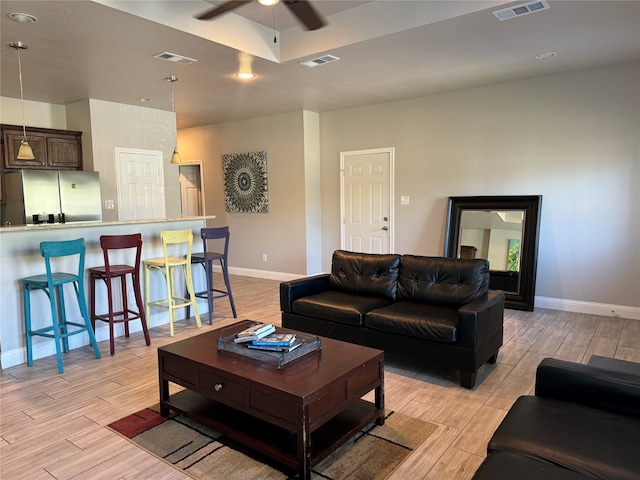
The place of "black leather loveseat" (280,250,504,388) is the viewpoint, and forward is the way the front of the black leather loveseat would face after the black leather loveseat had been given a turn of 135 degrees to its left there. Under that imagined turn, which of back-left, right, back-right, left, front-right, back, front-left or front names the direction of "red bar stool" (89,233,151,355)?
back

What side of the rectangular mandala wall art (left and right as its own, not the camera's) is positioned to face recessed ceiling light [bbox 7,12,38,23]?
front

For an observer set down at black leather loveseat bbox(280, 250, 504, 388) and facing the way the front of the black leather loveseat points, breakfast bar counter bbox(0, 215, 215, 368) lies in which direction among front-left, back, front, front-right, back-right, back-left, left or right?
front-right

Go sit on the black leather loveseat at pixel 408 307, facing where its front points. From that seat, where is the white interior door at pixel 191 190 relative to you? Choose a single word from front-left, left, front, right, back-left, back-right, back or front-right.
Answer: right

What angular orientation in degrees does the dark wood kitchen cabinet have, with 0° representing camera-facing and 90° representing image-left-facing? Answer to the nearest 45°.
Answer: approximately 315°

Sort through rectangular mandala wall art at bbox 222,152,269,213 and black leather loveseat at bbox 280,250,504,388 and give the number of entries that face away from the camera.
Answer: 0

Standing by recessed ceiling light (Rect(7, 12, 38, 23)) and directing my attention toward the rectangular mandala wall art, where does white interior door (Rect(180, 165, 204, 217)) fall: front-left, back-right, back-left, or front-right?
front-left

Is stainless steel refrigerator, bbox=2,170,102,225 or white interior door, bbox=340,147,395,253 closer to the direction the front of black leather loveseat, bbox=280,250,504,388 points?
the stainless steel refrigerator

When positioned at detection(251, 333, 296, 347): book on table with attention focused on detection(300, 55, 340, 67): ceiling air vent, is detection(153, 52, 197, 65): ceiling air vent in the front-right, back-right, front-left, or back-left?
front-left

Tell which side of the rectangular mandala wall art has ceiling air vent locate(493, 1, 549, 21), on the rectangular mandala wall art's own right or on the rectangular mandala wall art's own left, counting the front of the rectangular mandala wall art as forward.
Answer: on the rectangular mandala wall art's own left
